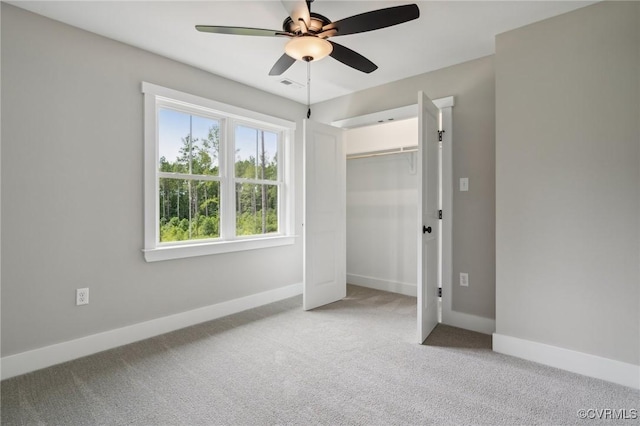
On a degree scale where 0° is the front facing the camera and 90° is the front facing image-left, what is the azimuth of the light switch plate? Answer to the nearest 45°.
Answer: approximately 0°

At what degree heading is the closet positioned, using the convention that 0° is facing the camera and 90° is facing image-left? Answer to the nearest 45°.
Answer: approximately 45°

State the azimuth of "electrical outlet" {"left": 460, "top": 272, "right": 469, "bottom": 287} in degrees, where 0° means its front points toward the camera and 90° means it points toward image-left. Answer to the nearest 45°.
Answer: approximately 0°

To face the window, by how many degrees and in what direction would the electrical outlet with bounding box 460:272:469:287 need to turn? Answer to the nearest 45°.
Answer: approximately 90° to its right

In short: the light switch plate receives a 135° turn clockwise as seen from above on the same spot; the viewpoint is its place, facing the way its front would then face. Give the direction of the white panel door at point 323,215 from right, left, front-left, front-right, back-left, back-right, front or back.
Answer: front-left

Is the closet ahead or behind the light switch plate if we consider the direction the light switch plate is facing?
behind

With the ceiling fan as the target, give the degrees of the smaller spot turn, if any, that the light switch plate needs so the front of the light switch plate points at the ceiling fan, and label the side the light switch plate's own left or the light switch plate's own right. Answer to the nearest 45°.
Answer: approximately 45° to the light switch plate's own right

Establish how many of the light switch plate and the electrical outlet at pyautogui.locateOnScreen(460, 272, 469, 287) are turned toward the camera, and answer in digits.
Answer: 2

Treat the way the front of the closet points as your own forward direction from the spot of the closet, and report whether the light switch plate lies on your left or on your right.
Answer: on your left
